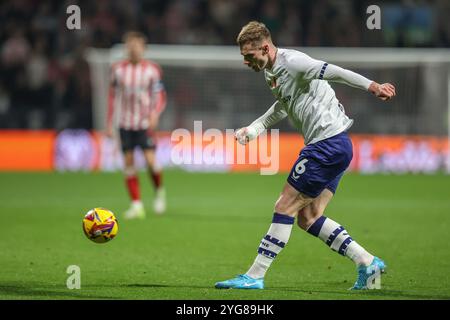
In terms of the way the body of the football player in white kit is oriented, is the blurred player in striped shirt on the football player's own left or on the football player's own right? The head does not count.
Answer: on the football player's own right

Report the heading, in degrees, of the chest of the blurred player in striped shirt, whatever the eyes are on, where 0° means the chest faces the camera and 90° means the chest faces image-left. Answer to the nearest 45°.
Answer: approximately 0°

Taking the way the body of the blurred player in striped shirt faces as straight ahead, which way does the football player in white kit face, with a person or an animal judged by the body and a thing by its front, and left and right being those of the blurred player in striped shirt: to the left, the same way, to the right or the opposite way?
to the right

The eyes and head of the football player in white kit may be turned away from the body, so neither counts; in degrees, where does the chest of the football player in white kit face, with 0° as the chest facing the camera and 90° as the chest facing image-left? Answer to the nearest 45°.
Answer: approximately 90°

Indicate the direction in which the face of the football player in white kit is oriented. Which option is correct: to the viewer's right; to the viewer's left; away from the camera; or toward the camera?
to the viewer's left

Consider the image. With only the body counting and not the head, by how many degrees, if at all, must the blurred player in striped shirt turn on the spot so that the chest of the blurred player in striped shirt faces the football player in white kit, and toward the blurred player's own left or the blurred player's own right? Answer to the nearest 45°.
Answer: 0° — they already face them

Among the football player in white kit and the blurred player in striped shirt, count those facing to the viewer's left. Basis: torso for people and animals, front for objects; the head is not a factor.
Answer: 1
